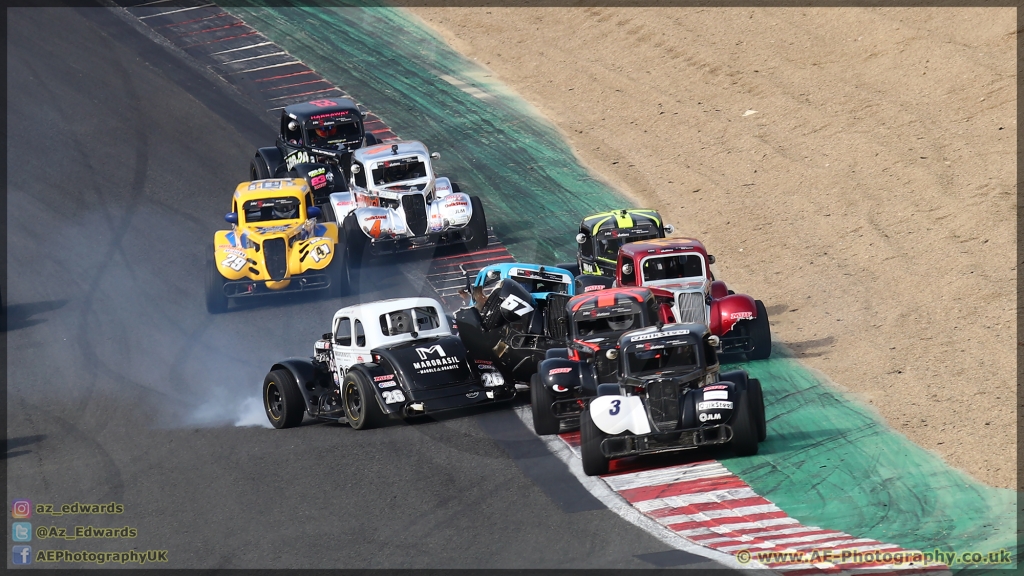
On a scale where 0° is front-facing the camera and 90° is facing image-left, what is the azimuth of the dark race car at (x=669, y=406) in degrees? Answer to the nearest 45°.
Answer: approximately 0°

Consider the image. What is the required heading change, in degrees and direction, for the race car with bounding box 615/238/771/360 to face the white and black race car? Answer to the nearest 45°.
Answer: approximately 90° to its right

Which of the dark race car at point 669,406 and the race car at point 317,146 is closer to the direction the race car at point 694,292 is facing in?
the dark race car

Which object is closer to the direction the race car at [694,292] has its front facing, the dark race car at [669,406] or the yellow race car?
the dark race car

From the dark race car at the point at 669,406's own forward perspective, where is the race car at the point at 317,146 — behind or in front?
behind

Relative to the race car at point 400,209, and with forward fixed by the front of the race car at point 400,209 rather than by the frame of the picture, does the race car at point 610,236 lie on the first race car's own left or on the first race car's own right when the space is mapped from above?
on the first race car's own left

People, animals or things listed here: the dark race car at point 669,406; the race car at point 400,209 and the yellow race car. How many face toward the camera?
3

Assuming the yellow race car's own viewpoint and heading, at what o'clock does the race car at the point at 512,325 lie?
The race car is roughly at 11 o'clock from the yellow race car.

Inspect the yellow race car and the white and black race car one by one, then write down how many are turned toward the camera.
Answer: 1

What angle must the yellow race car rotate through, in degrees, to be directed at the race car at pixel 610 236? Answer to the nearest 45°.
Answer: approximately 45° to its left

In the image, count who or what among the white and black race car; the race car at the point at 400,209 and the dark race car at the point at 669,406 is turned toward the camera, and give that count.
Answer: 2

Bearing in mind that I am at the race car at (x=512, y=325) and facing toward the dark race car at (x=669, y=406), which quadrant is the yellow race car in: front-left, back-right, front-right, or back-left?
back-right

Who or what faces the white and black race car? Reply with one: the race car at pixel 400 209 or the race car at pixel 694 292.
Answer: the race car at pixel 400 209

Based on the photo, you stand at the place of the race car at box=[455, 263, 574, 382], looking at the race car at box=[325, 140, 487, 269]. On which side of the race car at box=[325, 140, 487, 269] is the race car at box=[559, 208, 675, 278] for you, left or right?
right

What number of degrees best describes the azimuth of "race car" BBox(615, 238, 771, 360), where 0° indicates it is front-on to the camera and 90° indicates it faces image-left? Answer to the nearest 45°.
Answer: approximately 315°
